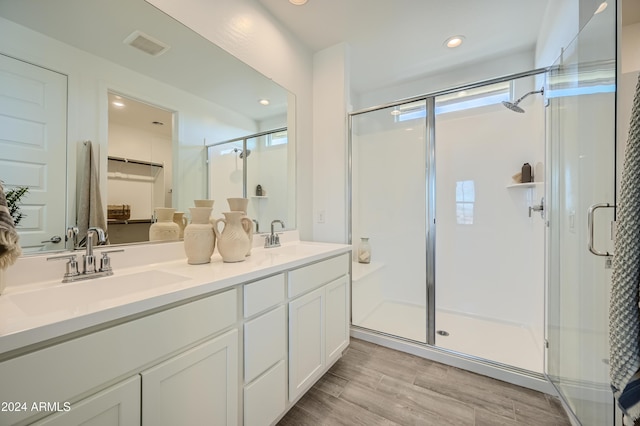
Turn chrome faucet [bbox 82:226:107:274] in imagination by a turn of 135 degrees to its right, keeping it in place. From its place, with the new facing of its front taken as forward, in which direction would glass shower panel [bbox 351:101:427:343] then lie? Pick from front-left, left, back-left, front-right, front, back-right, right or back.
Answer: back

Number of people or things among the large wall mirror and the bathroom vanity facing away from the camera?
0

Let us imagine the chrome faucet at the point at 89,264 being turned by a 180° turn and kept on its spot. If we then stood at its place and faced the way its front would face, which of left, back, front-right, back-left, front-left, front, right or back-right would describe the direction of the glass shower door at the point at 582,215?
back

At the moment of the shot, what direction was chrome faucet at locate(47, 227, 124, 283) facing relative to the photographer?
facing the viewer and to the right of the viewer

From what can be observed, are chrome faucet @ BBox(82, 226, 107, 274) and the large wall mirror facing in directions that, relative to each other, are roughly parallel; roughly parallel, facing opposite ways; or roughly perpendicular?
roughly parallel

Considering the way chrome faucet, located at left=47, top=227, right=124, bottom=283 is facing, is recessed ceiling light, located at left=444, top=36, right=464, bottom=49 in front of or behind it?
in front

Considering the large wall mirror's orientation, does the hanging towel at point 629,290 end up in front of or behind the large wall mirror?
in front

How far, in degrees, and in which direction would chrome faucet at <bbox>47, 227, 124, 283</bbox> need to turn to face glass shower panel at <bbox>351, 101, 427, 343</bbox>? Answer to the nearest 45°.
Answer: approximately 45° to its left

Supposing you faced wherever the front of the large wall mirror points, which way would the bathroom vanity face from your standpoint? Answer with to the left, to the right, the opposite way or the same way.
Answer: the same way

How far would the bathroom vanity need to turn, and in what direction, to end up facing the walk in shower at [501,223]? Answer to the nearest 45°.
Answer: approximately 45° to its left

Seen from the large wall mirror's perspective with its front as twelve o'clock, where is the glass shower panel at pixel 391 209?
The glass shower panel is roughly at 10 o'clock from the large wall mirror.

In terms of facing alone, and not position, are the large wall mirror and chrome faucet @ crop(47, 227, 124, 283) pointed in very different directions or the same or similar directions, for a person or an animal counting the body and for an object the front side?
same or similar directions

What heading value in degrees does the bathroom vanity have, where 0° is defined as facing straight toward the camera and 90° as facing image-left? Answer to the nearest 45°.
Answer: approximately 315°
